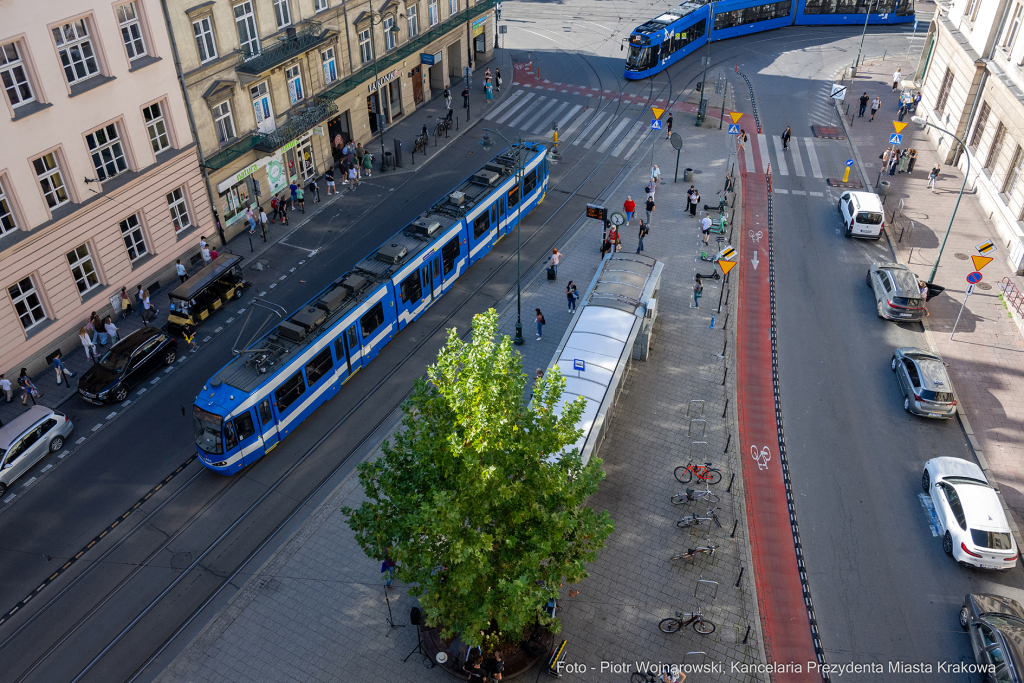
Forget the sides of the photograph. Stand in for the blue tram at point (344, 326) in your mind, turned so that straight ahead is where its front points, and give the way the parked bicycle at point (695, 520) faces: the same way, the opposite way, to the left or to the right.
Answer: to the left

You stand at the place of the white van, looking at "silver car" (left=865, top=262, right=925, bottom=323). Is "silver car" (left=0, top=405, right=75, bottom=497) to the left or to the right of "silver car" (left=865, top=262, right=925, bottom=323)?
right

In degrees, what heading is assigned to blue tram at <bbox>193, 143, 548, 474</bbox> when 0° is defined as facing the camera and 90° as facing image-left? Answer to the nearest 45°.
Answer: approximately 45°

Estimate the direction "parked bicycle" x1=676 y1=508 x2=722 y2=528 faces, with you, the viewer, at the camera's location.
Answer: facing to the right of the viewer

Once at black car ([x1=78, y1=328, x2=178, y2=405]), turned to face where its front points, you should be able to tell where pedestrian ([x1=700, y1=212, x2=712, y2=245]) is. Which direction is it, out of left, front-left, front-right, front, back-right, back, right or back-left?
back-left

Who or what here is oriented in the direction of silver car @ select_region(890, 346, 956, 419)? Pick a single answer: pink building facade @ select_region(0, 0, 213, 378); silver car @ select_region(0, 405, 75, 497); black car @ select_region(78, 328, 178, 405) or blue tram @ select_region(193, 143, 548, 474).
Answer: the pink building facade

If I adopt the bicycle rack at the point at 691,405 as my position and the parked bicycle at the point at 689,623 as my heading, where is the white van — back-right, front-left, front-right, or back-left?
back-left

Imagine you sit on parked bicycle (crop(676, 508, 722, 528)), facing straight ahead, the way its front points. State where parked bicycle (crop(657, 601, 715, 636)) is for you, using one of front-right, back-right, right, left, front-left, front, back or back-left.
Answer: right

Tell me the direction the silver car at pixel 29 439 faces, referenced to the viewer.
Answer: facing the viewer and to the left of the viewer

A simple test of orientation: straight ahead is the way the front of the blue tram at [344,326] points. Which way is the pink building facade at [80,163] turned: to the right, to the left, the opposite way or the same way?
to the left

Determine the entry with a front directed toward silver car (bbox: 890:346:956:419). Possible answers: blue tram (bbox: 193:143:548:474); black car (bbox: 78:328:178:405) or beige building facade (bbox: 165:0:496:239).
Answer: the beige building facade

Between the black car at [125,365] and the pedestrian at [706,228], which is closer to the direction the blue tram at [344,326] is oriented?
the black car
